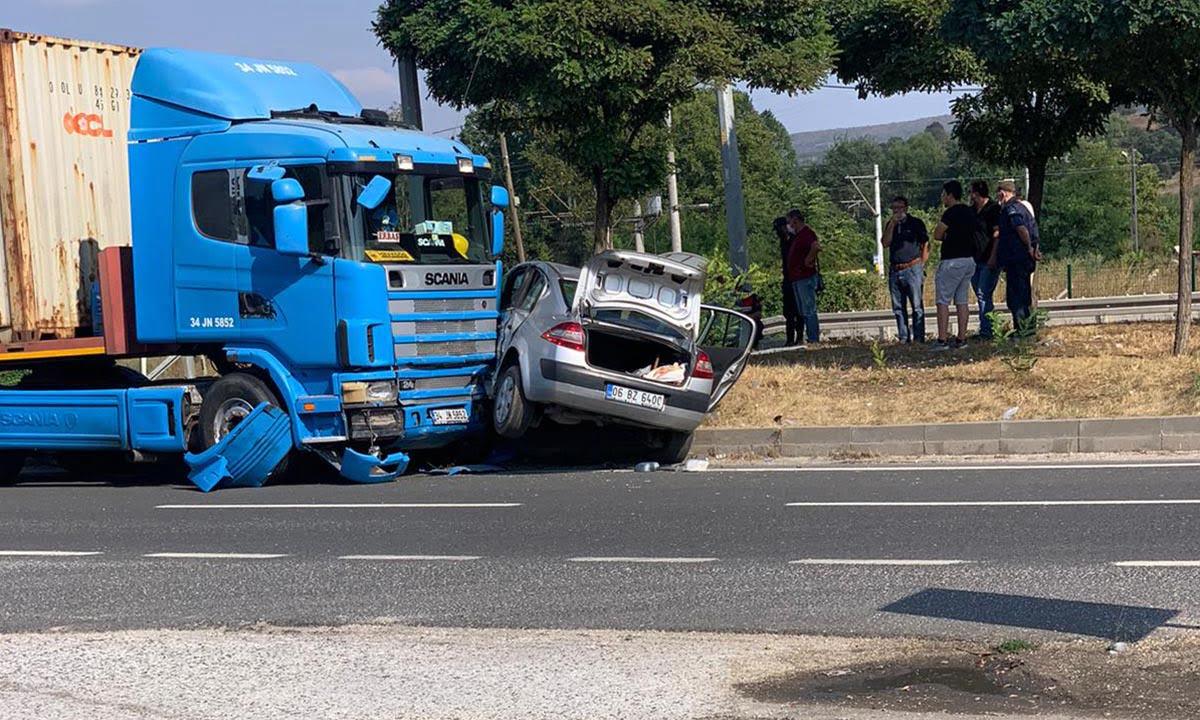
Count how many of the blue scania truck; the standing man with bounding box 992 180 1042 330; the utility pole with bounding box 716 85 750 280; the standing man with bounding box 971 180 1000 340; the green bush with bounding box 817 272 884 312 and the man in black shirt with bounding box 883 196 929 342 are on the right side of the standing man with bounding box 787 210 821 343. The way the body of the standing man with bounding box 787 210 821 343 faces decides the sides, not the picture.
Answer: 2

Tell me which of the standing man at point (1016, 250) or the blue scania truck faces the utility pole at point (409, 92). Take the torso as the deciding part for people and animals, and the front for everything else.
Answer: the standing man

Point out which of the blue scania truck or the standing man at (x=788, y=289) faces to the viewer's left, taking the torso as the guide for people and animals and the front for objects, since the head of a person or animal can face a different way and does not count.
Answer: the standing man

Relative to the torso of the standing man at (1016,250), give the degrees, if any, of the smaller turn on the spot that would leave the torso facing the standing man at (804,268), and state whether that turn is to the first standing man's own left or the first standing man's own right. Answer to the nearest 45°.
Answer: approximately 45° to the first standing man's own right

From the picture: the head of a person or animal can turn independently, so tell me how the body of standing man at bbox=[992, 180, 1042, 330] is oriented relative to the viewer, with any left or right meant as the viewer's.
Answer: facing to the left of the viewer

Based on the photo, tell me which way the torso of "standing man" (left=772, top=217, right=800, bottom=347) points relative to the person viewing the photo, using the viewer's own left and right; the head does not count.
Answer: facing to the left of the viewer

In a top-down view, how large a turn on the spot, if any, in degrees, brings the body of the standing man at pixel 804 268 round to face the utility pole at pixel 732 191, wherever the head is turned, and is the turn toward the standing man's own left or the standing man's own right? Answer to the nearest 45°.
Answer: approximately 90° to the standing man's own right

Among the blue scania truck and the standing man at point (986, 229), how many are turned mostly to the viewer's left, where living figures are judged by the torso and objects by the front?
1

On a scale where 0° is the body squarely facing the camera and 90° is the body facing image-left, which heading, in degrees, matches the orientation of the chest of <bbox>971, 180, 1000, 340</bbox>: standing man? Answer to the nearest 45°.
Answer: approximately 90°

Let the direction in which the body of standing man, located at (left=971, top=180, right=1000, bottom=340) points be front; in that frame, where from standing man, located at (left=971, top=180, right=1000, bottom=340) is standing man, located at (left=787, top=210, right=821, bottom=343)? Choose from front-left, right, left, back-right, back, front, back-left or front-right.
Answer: front-right

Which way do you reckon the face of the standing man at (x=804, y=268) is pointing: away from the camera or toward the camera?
toward the camera

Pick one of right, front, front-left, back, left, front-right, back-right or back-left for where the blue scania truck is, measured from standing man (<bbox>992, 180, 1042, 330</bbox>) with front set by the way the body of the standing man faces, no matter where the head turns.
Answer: front-left

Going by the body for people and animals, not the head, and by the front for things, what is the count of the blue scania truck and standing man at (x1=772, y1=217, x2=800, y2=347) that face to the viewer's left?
1
